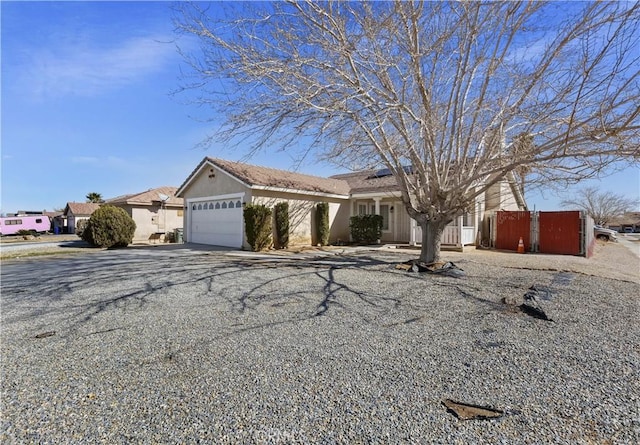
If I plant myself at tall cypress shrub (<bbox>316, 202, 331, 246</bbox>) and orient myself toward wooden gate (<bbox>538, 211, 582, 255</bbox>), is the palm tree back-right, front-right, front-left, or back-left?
back-left

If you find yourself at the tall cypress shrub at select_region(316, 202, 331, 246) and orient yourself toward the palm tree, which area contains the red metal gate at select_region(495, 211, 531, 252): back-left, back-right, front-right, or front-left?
back-right

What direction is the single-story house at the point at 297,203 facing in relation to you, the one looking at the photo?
facing the viewer and to the left of the viewer

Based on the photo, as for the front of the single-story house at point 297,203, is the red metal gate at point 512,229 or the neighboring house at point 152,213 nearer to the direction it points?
the neighboring house

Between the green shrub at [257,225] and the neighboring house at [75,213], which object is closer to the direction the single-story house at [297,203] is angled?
the green shrub

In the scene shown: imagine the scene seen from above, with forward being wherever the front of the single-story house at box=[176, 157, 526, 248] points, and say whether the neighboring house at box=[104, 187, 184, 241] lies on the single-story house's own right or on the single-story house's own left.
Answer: on the single-story house's own right

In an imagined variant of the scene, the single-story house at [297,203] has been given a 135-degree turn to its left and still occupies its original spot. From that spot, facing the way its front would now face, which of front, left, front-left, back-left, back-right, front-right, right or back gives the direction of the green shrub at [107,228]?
back

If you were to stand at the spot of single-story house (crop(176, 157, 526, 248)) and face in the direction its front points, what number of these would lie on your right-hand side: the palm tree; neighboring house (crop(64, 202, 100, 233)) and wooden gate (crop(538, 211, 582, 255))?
2

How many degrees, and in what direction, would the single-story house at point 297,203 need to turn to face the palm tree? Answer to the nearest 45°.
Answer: approximately 90° to its right

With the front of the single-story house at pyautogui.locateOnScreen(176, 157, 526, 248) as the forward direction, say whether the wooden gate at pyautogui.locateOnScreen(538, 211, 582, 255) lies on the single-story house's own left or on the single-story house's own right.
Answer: on the single-story house's own left

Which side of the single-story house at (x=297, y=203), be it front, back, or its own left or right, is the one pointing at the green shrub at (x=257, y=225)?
front

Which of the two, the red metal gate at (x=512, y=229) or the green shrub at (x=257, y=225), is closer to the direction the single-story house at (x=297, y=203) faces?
the green shrub
